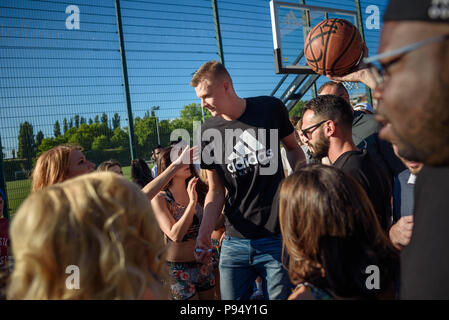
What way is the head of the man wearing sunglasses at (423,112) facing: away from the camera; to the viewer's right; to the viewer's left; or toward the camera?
to the viewer's left

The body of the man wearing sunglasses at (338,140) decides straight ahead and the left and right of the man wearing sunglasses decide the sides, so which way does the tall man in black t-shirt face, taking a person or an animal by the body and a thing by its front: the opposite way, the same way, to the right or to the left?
to the left

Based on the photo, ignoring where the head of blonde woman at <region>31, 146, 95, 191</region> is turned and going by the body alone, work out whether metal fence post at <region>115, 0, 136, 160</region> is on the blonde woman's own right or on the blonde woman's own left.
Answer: on the blonde woman's own left

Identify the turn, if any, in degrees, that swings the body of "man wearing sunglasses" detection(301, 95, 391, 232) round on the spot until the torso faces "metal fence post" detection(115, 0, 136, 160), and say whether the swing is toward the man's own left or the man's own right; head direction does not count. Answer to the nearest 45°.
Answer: approximately 45° to the man's own right

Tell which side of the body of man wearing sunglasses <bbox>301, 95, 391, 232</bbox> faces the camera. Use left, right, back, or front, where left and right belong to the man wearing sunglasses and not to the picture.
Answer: left

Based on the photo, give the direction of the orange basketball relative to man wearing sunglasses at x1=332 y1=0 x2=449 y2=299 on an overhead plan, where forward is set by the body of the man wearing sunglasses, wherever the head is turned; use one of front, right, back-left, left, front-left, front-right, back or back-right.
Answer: right

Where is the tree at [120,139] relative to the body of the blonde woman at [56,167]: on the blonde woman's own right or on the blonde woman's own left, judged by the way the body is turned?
on the blonde woman's own left

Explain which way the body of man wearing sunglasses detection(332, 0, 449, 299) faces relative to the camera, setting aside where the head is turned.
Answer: to the viewer's left

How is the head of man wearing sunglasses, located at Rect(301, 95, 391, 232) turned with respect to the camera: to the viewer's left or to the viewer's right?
to the viewer's left

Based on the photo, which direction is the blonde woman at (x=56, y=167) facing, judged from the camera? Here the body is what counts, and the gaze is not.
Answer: to the viewer's right
